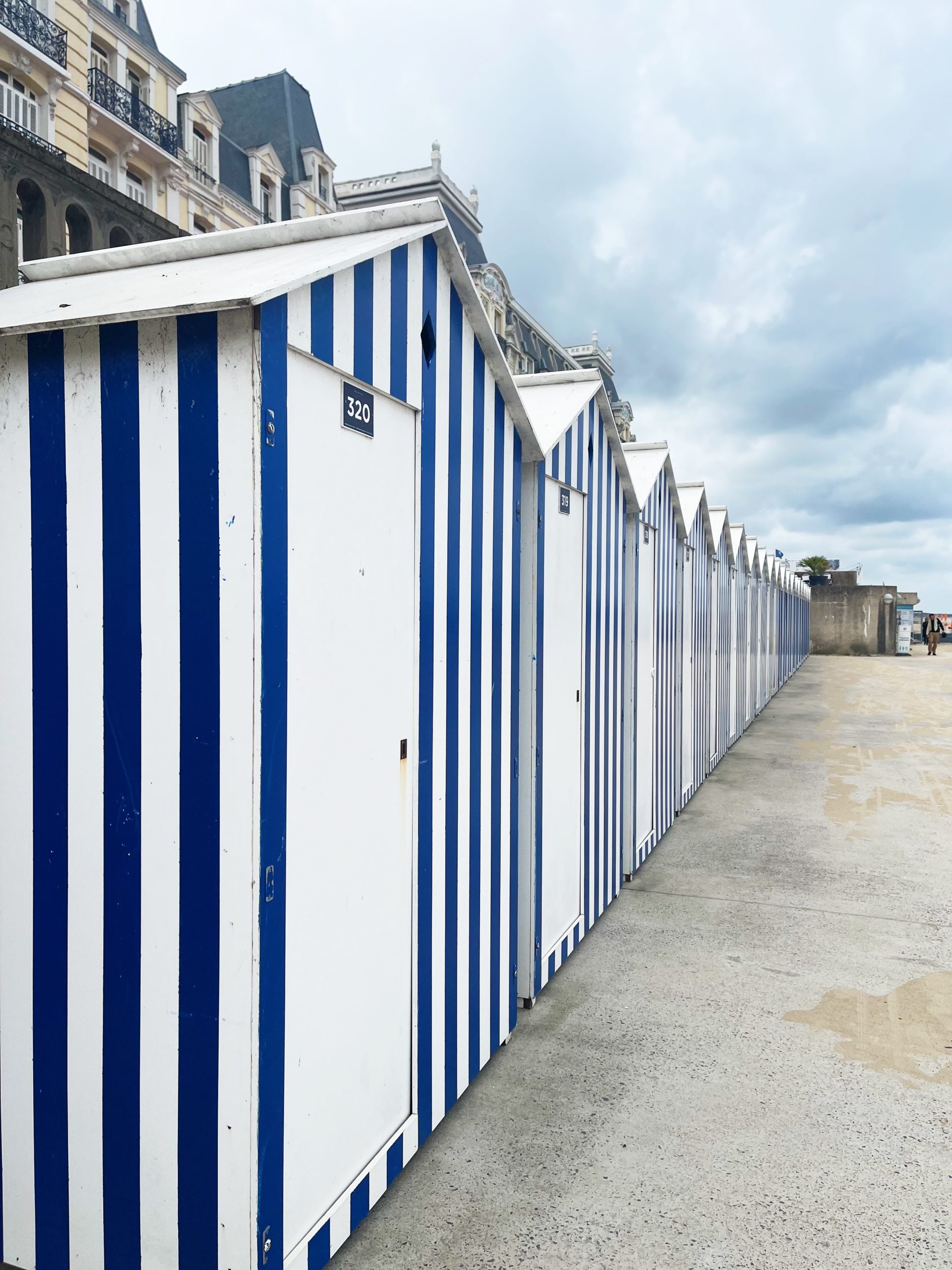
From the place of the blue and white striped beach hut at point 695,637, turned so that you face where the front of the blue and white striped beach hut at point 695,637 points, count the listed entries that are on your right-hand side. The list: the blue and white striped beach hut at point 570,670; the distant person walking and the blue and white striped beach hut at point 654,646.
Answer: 2

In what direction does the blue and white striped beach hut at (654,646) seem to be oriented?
to the viewer's right

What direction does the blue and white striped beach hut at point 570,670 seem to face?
to the viewer's right

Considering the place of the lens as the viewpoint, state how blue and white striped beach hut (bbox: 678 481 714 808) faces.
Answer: facing to the right of the viewer

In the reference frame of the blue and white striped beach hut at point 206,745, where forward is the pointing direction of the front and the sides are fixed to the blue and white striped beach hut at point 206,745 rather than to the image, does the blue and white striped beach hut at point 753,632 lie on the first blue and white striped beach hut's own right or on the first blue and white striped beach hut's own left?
on the first blue and white striped beach hut's own left

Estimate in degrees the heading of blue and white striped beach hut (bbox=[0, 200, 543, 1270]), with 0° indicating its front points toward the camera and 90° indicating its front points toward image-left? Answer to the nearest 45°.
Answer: approximately 315°

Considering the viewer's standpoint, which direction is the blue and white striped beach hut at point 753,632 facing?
facing to the right of the viewer

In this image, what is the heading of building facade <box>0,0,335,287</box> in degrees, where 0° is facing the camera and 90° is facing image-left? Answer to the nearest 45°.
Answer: approximately 315°
